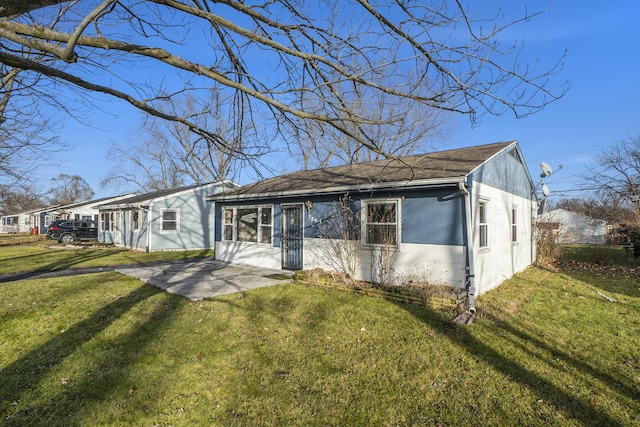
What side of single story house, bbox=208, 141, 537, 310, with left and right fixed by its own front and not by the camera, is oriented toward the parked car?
right

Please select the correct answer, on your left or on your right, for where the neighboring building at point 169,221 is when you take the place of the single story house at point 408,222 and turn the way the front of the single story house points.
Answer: on your right

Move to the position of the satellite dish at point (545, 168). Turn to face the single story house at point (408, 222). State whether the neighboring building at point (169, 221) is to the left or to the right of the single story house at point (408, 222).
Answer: right

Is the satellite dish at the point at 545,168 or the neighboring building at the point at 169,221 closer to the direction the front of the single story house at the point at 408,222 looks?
the neighboring building

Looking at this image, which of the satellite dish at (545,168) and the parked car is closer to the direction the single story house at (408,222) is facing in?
the parked car

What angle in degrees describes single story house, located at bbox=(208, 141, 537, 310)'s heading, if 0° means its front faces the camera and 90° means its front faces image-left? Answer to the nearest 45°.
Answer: approximately 45°
